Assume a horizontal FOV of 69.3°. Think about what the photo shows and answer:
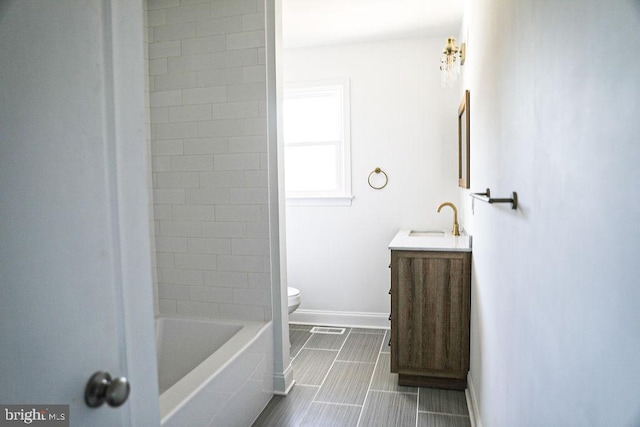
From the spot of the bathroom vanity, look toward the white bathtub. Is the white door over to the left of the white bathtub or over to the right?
left

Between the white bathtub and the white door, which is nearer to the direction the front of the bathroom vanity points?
the white bathtub

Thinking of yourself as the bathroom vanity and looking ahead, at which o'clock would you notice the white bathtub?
The white bathtub is roughly at 11 o'clock from the bathroom vanity.

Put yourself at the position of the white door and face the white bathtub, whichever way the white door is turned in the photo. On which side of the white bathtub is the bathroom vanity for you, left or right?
right

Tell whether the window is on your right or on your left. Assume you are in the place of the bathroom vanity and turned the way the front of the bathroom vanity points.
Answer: on your right

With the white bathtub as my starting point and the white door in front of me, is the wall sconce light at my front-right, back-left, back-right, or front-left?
back-left

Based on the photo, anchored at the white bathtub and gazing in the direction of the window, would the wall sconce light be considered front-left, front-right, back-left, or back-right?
front-right

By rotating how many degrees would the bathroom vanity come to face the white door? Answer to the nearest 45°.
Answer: approximately 90° to its left

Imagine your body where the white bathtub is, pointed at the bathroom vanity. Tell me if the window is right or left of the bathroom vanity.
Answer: left

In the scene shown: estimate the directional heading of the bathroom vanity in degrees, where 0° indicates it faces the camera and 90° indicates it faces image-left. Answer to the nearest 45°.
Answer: approximately 90°
